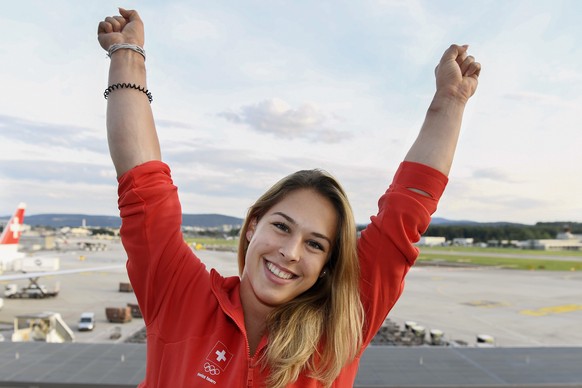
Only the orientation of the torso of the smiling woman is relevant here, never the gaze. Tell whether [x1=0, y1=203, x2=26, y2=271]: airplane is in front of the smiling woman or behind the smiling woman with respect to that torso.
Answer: behind

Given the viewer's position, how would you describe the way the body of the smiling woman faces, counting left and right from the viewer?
facing the viewer

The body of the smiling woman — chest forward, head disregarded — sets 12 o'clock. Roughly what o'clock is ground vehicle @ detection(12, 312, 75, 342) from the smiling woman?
The ground vehicle is roughly at 5 o'clock from the smiling woman.

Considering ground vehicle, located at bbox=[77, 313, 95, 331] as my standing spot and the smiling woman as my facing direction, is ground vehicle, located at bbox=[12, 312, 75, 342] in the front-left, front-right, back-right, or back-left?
front-right

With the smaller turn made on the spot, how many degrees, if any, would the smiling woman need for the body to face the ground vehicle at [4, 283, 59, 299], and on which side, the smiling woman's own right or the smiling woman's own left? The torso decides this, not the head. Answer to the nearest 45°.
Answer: approximately 135° to the smiling woman's own right

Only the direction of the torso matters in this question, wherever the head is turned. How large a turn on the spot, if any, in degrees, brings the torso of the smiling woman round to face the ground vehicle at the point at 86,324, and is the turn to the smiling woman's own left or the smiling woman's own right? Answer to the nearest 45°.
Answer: approximately 135° to the smiling woman's own right
